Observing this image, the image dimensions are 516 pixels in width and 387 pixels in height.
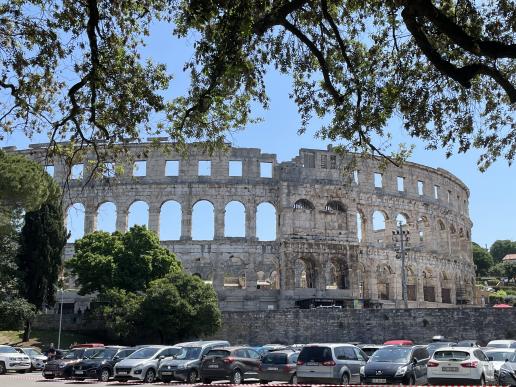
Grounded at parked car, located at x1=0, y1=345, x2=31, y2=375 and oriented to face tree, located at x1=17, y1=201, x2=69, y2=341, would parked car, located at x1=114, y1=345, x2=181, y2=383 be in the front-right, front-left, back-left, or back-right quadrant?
back-right

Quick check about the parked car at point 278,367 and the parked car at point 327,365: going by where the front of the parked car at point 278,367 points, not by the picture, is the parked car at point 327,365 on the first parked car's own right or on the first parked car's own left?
on the first parked car's own right

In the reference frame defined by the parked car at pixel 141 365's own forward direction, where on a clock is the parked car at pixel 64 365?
the parked car at pixel 64 365 is roughly at 3 o'clock from the parked car at pixel 141 365.

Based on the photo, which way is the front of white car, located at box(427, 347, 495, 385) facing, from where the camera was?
facing away from the viewer and to the right of the viewer

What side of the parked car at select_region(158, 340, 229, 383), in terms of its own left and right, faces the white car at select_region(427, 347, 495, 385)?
left

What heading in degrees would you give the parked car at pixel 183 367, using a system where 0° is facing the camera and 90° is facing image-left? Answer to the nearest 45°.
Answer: approximately 45°

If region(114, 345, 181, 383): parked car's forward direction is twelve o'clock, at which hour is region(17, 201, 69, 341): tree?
The tree is roughly at 4 o'clock from the parked car.
